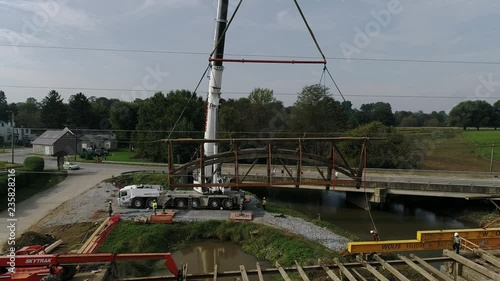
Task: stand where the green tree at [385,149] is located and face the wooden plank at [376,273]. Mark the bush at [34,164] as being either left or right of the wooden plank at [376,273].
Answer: right

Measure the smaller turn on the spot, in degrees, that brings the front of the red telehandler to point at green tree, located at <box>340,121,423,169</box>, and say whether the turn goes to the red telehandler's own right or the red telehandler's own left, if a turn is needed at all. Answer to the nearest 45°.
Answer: approximately 45° to the red telehandler's own left

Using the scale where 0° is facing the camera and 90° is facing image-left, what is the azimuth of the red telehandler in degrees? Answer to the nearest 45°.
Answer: approximately 270°

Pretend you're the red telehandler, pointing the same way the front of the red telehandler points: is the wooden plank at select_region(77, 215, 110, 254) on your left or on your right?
on your left

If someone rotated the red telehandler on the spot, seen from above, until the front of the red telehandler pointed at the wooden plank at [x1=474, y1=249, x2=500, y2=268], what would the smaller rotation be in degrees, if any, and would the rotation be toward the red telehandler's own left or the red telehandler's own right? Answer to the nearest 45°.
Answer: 0° — it already faces it
